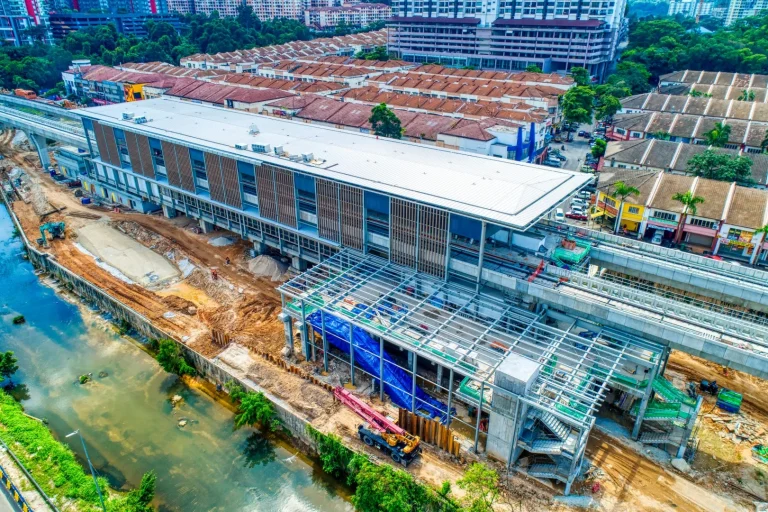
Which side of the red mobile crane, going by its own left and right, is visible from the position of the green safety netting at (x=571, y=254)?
right

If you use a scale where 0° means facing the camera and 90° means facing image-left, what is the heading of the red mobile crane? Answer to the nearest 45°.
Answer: approximately 135°

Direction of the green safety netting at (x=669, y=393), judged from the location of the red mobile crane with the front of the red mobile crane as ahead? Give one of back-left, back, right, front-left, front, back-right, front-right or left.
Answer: back-right

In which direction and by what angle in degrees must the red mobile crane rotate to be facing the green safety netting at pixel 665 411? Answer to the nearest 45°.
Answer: approximately 135° to its right

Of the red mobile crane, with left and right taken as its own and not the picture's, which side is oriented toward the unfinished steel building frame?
right

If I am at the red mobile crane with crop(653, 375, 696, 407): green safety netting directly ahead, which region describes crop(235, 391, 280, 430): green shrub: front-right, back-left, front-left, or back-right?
back-left
